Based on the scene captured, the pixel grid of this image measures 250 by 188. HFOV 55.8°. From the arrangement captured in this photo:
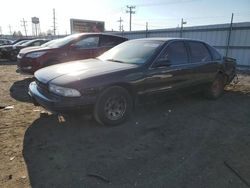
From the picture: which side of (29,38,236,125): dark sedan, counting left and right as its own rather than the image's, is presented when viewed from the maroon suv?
right

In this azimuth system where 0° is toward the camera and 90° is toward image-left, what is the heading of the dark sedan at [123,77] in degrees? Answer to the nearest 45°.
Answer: approximately 45°

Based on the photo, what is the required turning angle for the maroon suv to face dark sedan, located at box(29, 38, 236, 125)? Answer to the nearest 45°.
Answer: approximately 45° to its left

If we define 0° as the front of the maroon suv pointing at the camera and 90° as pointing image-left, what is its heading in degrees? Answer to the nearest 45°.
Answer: approximately 45°
